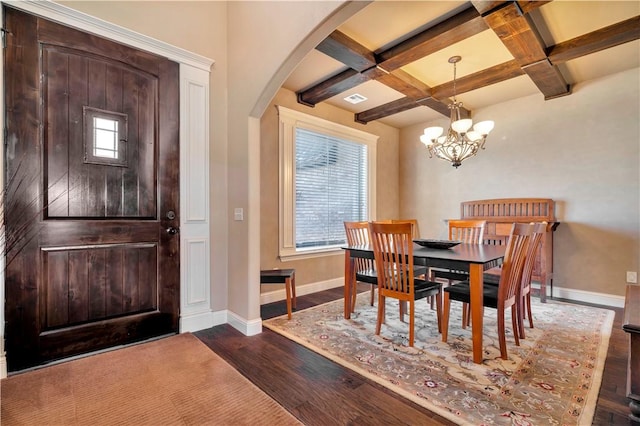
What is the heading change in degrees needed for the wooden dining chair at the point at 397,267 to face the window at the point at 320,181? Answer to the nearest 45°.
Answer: approximately 90° to its left

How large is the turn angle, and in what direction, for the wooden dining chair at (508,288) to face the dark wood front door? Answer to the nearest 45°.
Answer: approximately 90° to its left

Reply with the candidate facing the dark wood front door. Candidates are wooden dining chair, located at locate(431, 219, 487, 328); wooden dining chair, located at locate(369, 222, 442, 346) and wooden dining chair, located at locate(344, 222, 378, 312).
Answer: wooden dining chair, located at locate(431, 219, 487, 328)

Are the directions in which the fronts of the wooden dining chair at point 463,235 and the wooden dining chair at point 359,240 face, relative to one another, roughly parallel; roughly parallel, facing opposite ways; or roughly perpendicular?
roughly perpendicular

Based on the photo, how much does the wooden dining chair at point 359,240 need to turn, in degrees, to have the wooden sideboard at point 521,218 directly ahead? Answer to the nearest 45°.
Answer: approximately 45° to its left

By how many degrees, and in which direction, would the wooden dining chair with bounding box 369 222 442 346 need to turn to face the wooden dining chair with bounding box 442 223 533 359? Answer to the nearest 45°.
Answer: approximately 45° to its right

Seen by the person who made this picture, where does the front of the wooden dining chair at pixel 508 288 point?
facing away from the viewer and to the left of the viewer

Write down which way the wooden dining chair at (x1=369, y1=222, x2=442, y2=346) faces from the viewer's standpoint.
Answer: facing away from the viewer and to the right of the viewer
